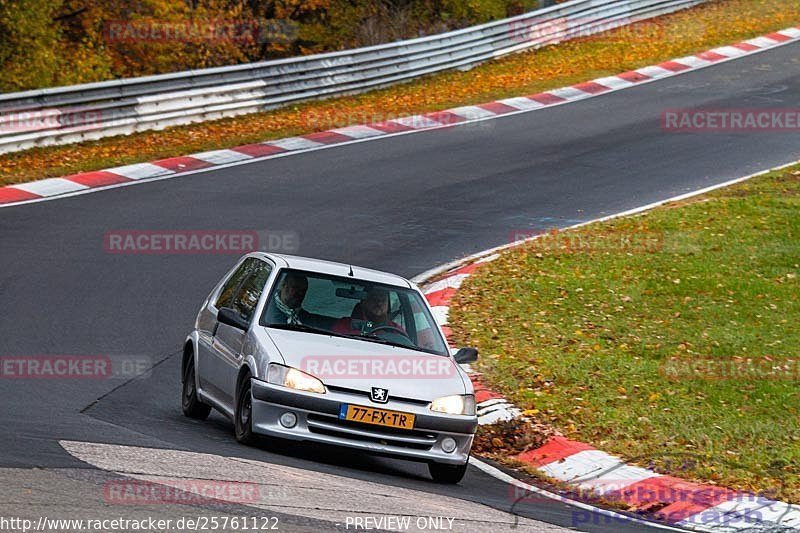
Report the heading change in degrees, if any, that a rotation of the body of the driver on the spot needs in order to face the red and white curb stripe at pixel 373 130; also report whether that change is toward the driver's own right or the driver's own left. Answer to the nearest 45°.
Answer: approximately 180°

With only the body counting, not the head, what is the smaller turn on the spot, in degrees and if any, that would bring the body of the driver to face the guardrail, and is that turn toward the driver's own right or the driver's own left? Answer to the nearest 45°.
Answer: approximately 180°

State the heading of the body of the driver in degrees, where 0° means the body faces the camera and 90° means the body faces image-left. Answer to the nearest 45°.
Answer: approximately 0°
